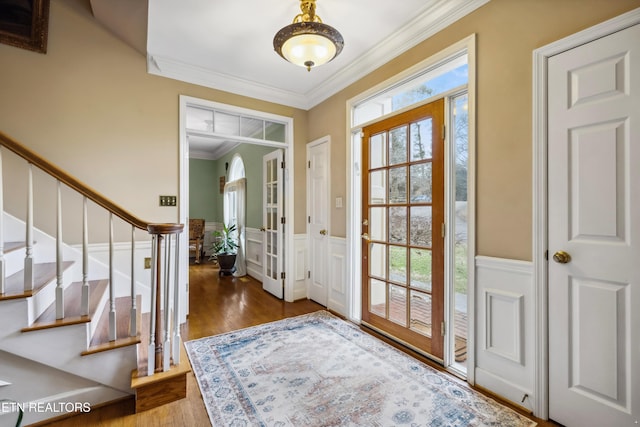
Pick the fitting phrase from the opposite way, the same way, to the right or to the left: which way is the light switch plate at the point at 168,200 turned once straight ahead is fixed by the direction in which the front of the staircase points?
to the right

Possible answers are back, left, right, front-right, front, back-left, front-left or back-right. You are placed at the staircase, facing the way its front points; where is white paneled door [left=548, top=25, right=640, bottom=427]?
front-right

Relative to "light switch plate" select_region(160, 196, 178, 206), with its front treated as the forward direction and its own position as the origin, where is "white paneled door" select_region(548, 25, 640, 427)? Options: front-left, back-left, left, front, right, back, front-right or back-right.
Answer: front-left

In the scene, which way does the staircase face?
to the viewer's right

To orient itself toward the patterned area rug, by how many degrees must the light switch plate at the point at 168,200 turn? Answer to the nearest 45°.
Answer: approximately 45° to its left

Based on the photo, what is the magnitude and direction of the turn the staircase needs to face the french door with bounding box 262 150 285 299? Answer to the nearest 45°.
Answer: approximately 45° to its left

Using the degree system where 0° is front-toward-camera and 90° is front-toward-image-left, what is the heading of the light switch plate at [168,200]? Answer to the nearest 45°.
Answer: approximately 0°

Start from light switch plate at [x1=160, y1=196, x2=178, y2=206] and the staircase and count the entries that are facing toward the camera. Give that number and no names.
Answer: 1

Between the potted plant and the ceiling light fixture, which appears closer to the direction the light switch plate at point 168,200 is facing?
the ceiling light fixture
